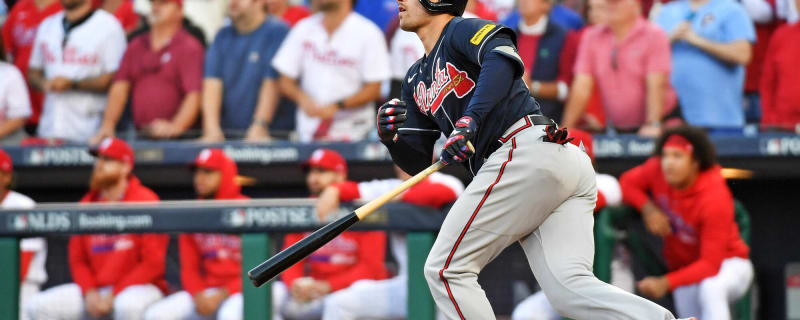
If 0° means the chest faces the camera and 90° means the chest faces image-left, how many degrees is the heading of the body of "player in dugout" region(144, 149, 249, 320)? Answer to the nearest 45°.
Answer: approximately 45°

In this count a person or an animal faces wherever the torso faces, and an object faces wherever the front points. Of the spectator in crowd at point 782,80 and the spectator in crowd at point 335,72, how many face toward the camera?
2

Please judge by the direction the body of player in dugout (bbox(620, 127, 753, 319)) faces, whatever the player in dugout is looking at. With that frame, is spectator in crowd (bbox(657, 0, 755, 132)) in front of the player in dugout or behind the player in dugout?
behind

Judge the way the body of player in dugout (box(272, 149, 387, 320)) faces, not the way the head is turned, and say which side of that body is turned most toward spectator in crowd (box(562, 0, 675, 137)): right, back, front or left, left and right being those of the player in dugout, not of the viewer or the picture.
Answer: back

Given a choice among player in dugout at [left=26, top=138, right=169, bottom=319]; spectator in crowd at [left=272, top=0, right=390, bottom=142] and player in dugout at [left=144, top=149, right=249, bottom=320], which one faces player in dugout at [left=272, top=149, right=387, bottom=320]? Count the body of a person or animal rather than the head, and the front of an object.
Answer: the spectator in crowd

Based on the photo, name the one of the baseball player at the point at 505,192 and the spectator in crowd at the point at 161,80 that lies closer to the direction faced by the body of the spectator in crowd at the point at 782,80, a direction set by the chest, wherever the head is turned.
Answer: the baseball player

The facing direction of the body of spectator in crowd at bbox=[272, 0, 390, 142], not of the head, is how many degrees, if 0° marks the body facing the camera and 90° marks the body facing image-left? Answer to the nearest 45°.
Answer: approximately 0°

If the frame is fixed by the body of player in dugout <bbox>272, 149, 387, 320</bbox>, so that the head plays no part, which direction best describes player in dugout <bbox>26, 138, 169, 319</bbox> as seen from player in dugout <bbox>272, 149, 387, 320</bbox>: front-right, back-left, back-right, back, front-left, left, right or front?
front-right

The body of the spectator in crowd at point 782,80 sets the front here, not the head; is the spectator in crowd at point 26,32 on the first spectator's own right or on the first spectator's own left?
on the first spectator's own right

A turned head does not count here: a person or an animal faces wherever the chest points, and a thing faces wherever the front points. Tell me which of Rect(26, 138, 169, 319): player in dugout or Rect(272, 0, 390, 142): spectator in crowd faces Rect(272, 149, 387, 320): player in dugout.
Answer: the spectator in crowd

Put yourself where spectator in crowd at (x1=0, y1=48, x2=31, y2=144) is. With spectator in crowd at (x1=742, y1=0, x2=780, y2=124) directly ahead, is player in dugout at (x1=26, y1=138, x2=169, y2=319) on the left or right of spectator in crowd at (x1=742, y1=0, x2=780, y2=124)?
right

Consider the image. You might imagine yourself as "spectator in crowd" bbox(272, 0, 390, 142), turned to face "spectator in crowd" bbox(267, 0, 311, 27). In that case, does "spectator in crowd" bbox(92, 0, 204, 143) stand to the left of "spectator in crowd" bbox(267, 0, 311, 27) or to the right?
left

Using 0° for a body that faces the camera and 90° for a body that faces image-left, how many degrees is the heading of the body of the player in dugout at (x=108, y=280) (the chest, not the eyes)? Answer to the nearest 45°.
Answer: approximately 45°

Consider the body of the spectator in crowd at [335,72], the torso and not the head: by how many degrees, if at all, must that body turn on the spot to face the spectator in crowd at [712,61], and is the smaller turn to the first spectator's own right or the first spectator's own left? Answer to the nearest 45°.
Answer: approximately 90° to the first spectator's own left
